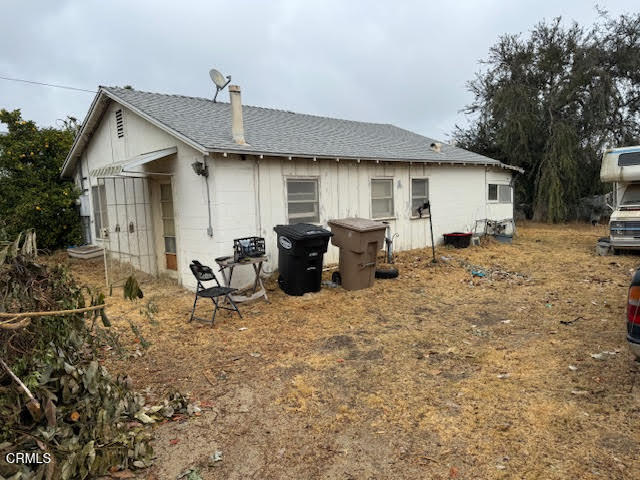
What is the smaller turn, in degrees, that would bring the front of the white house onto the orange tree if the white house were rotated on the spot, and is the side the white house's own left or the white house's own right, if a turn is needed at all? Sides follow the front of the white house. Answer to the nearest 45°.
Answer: approximately 90° to the white house's own right

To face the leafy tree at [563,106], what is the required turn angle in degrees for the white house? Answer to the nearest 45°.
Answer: approximately 180°

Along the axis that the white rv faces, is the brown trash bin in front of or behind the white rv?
in front

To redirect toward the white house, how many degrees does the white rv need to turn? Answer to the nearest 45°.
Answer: approximately 45° to its right

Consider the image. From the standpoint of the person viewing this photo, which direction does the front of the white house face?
facing the viewer and to the left of the viewer

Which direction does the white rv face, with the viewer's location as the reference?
facing the viewer

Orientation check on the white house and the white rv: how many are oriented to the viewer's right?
0

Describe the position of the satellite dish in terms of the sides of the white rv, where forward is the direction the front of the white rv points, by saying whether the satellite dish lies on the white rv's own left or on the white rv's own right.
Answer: on the white rv's own right
